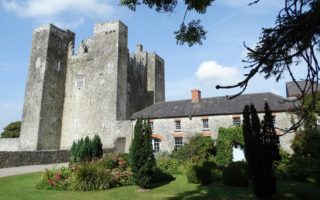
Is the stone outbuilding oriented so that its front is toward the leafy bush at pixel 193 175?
yes

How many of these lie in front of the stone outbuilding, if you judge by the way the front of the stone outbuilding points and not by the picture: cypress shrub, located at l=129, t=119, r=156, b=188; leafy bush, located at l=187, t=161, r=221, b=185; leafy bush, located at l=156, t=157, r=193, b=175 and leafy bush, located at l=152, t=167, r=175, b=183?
4

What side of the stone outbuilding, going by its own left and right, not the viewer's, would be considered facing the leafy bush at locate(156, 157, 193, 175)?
front

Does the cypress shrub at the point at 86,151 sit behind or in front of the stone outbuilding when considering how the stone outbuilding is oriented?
in front

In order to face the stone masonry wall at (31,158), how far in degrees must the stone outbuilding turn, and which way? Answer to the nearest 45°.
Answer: approximately 45° to its right

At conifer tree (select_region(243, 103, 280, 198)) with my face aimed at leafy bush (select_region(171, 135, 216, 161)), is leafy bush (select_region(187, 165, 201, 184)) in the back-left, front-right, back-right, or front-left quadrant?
front-left

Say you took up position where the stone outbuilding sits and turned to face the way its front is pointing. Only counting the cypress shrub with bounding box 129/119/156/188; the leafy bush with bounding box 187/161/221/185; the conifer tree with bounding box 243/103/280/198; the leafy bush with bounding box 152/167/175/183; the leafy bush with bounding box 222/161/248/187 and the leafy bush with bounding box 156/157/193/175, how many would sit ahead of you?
6

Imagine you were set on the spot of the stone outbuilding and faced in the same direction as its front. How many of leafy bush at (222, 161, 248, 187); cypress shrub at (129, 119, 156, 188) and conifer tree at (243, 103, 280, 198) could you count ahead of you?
3

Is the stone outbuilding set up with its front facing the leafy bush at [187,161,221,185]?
yes

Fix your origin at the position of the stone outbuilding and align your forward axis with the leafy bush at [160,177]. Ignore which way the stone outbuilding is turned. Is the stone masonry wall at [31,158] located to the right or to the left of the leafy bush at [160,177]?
right

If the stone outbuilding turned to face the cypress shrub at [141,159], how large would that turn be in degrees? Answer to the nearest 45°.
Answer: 0° — it already faces it

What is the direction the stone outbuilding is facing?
toward the camera

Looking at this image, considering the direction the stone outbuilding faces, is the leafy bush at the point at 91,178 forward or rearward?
forward

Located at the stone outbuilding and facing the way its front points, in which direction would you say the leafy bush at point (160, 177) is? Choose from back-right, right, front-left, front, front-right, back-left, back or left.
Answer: front

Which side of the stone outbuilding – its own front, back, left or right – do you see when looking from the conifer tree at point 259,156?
front

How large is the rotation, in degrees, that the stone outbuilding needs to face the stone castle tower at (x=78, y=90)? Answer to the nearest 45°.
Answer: approximately 90° to its right

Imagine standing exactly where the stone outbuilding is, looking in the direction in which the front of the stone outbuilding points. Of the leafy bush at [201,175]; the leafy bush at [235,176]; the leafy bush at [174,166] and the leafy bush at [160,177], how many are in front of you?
4

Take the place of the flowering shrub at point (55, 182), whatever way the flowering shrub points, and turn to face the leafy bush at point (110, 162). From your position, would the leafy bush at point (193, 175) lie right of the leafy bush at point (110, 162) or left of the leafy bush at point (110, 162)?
right
